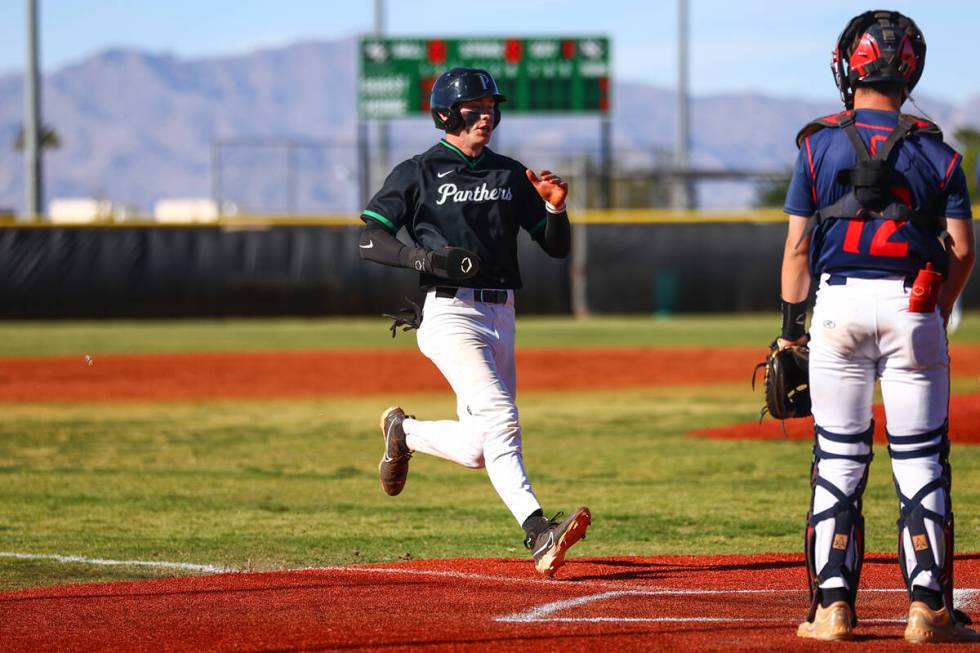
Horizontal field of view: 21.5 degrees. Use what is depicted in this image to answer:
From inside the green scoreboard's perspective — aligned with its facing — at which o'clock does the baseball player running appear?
The baseball player running is roughly at 12 o'clock from the green scoreboard.

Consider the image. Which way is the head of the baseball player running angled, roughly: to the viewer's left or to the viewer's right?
to the viewer's right

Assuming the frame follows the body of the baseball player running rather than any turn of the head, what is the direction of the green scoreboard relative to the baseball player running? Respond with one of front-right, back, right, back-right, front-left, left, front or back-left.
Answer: back-left

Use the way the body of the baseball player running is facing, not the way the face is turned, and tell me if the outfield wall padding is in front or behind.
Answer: behind

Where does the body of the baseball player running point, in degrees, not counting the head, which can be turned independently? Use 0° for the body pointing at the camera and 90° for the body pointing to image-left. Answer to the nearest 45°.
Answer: approximately 315°

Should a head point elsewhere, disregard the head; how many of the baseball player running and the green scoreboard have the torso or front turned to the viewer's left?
0

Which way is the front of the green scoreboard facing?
toward the camera
